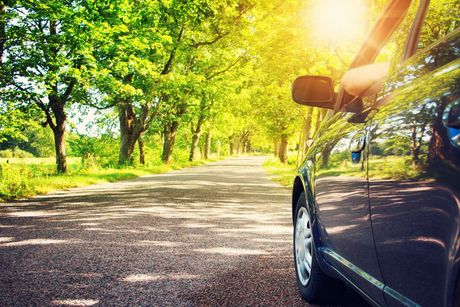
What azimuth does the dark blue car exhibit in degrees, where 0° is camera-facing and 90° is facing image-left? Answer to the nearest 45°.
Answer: approximately 135°

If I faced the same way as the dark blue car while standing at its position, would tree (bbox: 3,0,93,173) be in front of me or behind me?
in front
